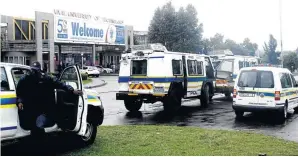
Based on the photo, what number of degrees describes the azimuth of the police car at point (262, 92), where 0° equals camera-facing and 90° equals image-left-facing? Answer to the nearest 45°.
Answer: approximately 225°

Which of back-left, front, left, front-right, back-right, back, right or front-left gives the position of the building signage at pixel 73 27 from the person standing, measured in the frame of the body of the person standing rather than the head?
back

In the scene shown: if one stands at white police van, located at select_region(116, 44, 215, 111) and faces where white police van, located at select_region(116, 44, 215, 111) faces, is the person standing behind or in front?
behind

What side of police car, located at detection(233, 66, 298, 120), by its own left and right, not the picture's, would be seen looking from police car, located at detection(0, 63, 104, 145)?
back

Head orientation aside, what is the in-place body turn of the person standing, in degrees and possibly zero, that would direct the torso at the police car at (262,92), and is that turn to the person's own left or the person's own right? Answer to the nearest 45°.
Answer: approximately 135° to the person's own left

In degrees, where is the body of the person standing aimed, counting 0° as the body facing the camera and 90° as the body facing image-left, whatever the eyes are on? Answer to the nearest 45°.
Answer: approximately 0°

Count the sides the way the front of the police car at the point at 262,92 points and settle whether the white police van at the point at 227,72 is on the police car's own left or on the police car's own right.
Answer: on the police car's own left

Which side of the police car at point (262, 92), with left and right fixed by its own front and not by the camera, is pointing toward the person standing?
back

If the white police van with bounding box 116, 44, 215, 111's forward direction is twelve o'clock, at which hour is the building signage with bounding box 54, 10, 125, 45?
The building signage is roughly at 10 o'clock from the white police van.
